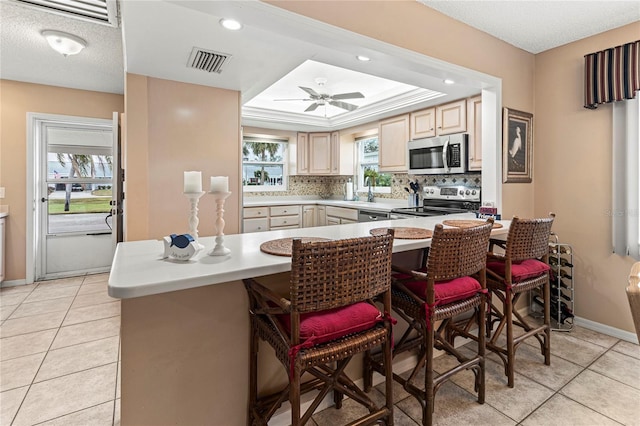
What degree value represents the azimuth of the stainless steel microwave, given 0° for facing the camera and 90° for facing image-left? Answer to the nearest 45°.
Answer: approximately 45°

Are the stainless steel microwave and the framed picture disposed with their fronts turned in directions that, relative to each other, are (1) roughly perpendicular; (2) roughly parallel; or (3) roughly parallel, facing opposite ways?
roughly perpendicular

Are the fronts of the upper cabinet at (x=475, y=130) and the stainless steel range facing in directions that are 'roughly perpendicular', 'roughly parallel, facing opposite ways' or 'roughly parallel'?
roughly parallel

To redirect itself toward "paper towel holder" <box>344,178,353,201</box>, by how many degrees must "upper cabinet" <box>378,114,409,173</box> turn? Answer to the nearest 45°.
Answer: approximately 90° to its right

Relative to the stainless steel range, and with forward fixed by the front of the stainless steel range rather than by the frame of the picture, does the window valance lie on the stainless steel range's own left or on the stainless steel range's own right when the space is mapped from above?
on the stainless steel range's own left

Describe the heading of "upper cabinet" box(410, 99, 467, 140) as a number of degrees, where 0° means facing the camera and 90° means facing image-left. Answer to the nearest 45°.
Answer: approximately 45°

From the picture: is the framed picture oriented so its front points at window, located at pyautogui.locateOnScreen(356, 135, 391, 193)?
no

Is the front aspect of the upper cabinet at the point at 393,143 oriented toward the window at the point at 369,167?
no

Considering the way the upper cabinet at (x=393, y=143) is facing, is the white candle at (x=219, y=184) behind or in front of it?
in front

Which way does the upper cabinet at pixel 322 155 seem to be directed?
toward the camera

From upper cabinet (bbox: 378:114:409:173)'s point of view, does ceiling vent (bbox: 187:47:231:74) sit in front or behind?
in front
